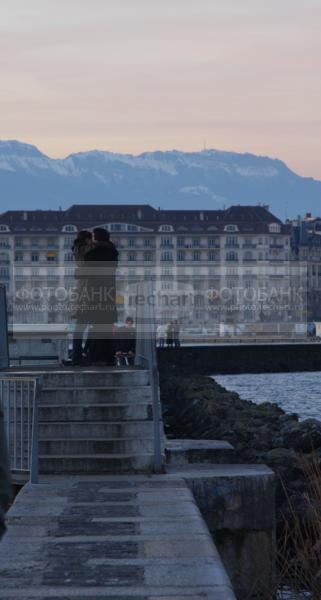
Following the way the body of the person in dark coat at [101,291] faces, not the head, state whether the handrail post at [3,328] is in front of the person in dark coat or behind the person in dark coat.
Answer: in front

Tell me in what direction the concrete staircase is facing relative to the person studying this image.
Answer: facing the viewer

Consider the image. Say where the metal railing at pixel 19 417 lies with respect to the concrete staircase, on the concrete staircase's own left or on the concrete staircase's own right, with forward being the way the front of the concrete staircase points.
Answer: on the concrete staircase's own right

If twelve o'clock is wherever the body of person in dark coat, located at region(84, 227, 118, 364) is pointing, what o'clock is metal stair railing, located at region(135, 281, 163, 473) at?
The metal stair railing is roughly at 7 o'clock from the person in dark coat.

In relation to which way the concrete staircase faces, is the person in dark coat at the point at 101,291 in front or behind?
behind

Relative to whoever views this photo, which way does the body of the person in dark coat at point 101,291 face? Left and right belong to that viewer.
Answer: facing away from the viewer and to the left of the viewer

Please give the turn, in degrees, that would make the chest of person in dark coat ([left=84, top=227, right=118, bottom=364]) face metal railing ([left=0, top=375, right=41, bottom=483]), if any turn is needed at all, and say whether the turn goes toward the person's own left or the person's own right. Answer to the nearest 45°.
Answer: approximately 135° to the person's own left

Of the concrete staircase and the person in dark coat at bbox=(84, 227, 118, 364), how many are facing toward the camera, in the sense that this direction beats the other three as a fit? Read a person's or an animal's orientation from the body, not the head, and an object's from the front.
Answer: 1

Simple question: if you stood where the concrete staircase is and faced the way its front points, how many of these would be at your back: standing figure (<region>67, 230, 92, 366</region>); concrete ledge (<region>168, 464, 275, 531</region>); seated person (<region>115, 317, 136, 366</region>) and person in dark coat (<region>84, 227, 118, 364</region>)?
3
